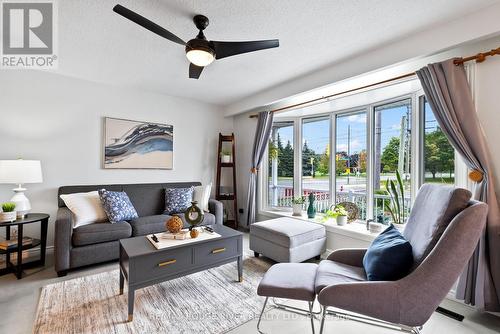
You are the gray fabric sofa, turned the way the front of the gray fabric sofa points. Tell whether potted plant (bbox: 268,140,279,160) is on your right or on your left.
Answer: on your left

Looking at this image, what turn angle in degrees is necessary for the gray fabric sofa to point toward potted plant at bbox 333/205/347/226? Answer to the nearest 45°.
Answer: approximately 45° to its left

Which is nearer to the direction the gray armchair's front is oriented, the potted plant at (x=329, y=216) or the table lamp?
the table lamp

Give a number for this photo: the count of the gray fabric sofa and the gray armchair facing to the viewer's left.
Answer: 1

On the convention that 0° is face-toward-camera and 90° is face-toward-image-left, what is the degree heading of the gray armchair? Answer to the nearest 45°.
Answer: approximately 90°

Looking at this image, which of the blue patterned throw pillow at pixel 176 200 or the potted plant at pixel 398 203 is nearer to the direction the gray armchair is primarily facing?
the blue patterned throw pillow

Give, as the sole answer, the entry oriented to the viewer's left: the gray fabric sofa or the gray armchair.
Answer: the gray armchair
